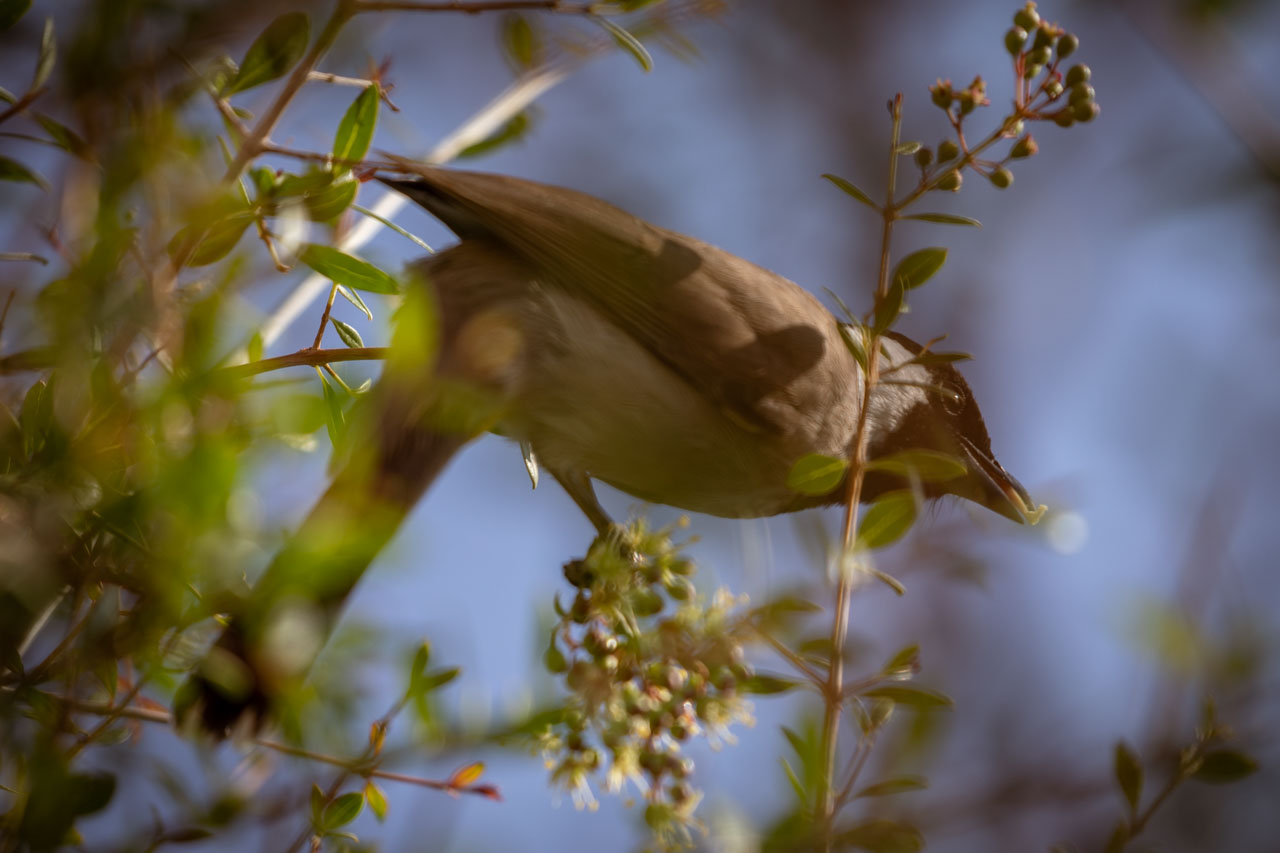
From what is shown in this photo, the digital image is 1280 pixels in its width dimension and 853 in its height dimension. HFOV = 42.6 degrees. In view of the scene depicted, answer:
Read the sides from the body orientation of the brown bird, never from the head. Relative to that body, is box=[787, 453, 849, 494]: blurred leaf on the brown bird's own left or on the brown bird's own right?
on the brown bird's own right

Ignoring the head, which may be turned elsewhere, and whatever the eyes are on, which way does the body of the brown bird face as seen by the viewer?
to the viewer's right

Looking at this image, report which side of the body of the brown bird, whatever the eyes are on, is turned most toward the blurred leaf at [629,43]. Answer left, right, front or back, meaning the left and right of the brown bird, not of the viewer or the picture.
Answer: right

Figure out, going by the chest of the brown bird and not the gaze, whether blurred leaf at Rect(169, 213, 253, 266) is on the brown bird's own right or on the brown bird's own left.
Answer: on the brown bird's own right
